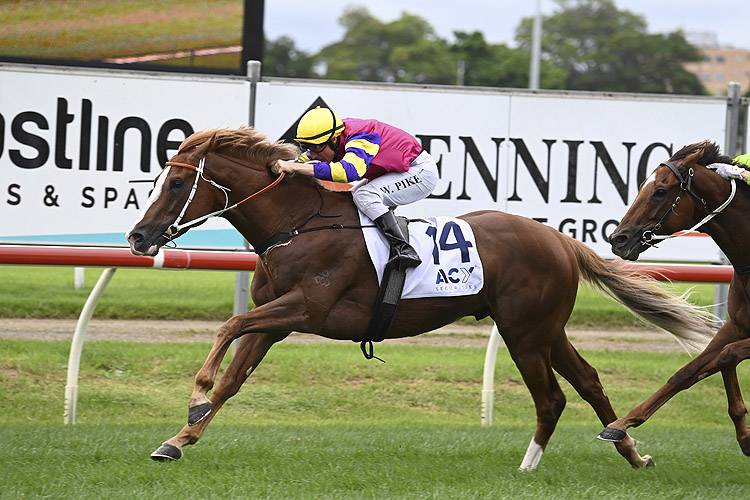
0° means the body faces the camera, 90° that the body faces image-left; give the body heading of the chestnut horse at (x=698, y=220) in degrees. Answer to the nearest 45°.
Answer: approximately 90°

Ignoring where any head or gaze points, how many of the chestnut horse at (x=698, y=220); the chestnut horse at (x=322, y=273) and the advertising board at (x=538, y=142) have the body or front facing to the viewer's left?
2

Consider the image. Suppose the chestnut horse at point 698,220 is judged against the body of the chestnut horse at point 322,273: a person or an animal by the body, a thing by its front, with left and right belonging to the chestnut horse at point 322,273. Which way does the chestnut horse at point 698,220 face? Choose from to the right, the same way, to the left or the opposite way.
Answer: the same way

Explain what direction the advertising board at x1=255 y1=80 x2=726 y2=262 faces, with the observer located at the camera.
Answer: facing the viewer

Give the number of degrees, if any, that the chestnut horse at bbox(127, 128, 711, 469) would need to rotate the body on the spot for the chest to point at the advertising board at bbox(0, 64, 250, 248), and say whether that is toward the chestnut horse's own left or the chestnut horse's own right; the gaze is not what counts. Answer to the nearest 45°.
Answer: approximately 45° to the chestnut horse's own right

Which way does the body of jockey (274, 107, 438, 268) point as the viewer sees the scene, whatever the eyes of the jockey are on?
to the viewer's left

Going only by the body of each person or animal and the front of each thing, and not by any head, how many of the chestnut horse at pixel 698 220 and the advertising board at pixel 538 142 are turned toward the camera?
1

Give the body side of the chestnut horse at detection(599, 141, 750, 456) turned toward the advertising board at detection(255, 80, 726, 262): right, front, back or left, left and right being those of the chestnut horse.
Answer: right

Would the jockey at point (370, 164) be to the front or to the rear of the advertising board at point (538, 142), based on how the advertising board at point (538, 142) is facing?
to the front

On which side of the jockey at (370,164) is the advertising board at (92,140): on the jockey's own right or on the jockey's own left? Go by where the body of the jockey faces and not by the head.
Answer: on the jockey's own right

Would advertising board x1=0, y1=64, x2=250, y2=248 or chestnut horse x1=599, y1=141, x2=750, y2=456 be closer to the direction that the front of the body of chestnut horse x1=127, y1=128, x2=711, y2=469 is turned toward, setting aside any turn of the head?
the advertising board

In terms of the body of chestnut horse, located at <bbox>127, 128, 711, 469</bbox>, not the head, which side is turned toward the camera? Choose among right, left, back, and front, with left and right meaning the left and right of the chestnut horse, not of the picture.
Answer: left

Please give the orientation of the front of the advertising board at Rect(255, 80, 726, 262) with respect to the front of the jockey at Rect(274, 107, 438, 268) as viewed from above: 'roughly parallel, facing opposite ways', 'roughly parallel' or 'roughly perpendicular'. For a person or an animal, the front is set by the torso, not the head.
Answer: roughly perpendicular

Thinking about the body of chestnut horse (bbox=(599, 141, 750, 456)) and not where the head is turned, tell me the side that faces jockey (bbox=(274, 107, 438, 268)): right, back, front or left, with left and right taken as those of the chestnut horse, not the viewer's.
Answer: front

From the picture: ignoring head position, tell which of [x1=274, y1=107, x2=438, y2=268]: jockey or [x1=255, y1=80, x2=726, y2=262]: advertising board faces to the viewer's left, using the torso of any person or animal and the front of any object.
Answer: the jockey

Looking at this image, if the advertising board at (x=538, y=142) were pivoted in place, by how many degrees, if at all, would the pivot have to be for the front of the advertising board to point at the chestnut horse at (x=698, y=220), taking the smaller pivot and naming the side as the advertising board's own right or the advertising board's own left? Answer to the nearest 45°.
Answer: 0° — it already faces it

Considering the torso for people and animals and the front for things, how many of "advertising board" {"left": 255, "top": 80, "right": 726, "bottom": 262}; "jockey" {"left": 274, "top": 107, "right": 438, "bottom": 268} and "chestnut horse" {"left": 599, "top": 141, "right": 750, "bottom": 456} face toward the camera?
1
